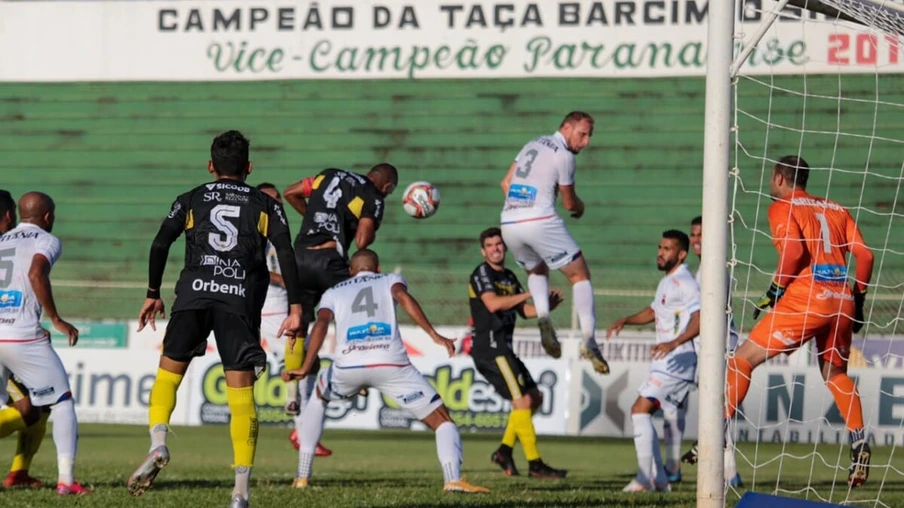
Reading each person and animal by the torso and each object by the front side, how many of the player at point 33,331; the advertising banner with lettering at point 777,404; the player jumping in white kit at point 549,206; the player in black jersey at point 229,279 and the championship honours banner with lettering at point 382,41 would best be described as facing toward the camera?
2

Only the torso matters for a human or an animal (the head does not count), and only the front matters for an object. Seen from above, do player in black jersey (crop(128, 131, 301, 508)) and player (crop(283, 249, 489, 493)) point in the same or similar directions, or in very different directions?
same or similar directions

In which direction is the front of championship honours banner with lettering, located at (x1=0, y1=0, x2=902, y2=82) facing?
toward the camera

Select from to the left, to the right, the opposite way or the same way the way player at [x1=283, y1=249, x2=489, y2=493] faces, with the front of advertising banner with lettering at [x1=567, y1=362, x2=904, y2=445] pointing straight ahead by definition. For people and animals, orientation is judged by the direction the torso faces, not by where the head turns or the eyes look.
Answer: the opposite way

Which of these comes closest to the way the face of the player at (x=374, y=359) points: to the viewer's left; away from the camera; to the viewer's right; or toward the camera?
away from the camera

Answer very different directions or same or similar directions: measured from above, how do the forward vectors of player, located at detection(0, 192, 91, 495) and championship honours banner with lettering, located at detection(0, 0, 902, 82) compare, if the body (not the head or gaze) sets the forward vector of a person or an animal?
very different directions

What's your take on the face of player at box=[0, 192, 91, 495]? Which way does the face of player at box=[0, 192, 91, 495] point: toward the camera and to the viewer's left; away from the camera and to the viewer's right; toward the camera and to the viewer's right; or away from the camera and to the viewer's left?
away from the camera and to the viewer's right

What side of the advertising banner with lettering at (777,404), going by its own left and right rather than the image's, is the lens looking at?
front

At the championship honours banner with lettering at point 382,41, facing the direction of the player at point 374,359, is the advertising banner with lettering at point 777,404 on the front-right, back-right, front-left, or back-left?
front-left

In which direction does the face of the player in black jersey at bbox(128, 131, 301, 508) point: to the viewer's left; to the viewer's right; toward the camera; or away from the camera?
away from the camera

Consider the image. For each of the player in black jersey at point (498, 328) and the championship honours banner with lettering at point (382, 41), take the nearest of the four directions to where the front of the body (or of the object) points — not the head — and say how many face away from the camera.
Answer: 0

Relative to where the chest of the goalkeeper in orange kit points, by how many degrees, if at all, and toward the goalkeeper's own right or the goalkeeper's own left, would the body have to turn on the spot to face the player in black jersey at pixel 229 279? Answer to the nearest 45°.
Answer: approximately 90° to the goalkeeper's own left

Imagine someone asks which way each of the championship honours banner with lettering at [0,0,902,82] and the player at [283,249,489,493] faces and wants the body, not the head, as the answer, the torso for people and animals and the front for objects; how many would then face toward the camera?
1

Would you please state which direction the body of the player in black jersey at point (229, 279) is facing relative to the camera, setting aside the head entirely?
away from the camera

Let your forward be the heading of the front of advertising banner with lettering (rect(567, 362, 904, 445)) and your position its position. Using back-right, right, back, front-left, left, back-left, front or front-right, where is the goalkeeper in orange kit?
front

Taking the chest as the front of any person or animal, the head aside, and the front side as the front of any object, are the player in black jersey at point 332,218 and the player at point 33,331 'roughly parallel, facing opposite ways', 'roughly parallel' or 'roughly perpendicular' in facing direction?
roughly parallel

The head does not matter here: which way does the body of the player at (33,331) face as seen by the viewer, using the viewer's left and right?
facing away from the viewer and to the right of the viewer

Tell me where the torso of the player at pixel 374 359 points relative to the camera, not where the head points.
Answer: away from the camera

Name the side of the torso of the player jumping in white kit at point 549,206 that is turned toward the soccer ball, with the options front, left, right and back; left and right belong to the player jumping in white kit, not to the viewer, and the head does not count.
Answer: left
